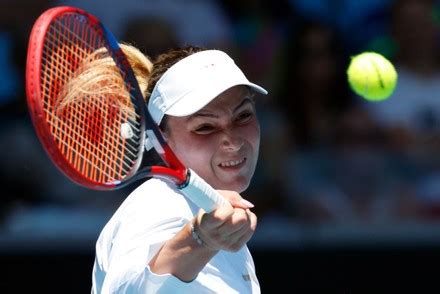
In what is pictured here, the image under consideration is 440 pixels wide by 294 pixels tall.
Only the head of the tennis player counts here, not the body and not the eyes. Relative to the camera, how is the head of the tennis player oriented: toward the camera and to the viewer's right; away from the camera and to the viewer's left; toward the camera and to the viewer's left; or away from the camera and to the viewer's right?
toward the camera and to the viewer's right
